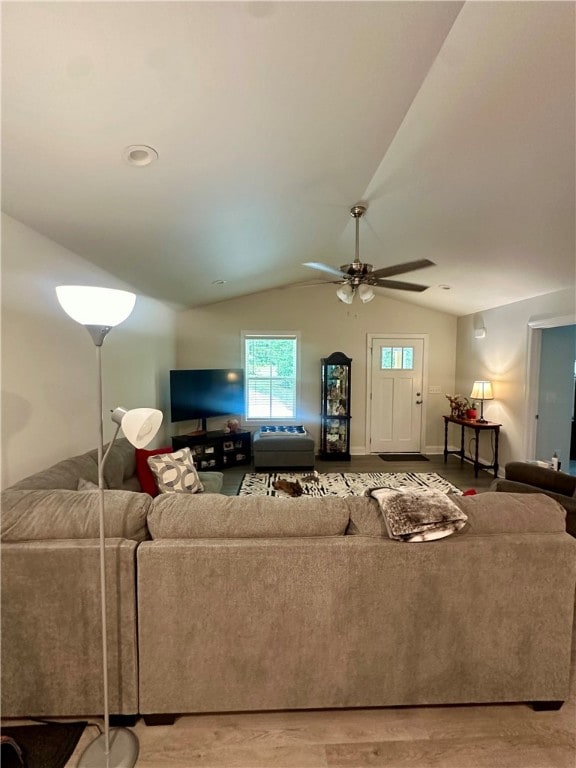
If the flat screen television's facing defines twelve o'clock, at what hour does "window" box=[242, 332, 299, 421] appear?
The window is roughly at 10 o'clock from the flat screen television.

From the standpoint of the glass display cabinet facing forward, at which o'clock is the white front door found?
The white front door is roughly at 8 o'clock from the glass display cabinet.

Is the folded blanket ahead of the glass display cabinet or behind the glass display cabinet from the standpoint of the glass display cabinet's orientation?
ahead

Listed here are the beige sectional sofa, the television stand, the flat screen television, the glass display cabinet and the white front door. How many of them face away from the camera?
1

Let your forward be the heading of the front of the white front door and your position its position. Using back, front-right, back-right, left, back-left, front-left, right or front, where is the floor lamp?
front

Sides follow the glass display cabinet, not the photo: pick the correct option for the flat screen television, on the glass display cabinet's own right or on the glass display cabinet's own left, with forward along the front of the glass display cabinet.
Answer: on the glass display cabinet's own right

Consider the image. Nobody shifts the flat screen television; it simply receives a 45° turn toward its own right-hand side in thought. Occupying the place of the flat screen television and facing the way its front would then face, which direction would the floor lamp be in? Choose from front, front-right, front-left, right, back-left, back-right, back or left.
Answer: front

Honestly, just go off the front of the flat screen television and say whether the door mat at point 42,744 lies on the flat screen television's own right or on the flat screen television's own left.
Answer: on the flat screen television's own right

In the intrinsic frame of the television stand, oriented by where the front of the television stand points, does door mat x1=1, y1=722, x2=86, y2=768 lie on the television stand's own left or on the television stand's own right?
on the television stand's own right

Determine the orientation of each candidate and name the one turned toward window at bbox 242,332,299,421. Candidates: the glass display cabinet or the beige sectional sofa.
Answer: the beige sectional sofa

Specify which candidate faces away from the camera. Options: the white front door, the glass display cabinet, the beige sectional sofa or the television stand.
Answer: the beige sectional sofa

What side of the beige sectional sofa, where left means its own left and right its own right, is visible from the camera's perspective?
back

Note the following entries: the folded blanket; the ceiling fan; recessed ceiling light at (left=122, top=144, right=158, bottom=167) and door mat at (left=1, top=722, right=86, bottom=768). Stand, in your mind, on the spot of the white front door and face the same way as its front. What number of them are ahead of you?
4

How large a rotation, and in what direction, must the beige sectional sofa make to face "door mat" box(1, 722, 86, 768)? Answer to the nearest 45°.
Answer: approximately 90° to its left

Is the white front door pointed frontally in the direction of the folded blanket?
yes

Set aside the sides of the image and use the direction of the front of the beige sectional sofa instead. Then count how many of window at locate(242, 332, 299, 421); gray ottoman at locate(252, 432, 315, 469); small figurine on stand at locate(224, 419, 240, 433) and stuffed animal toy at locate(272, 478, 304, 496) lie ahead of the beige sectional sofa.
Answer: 4

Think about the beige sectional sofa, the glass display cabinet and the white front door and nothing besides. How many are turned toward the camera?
2
